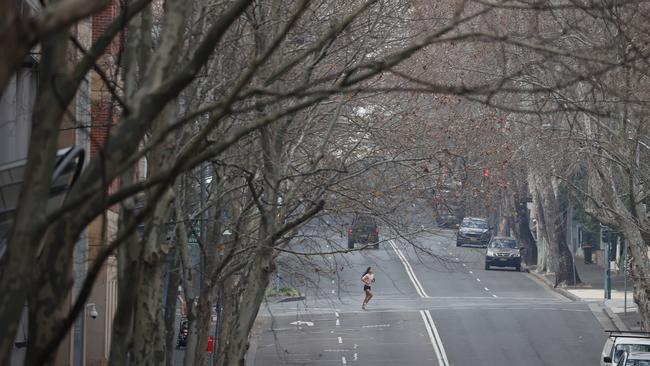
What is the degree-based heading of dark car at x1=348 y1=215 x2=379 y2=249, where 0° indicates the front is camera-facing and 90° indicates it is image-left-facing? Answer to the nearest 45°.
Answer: approximately 180°

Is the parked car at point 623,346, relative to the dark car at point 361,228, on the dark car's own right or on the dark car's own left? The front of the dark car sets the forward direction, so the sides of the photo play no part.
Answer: on the dark car's own right

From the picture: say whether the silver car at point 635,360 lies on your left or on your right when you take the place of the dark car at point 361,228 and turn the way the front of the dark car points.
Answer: on your right
